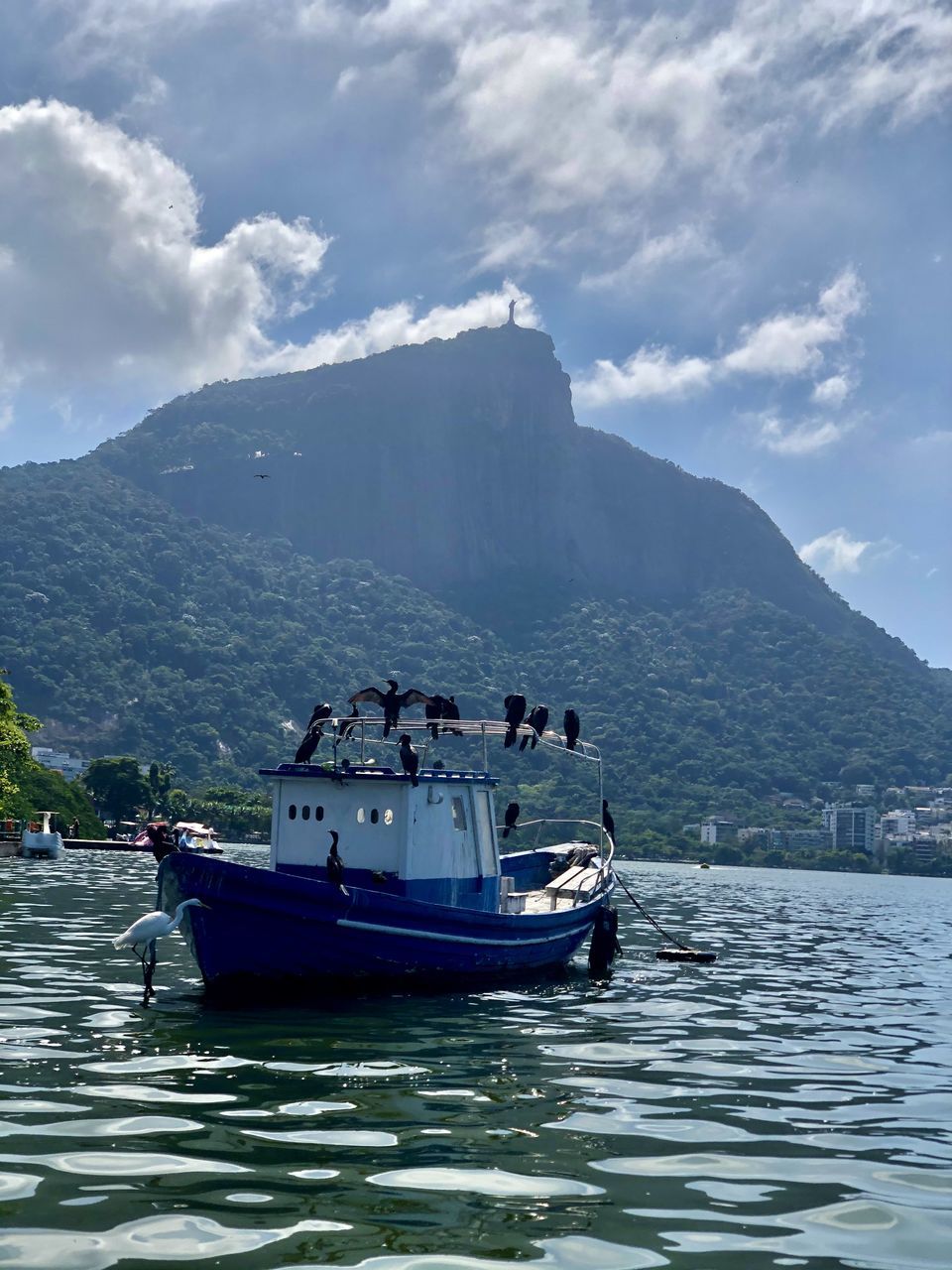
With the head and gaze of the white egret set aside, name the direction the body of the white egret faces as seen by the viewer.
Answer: to the viewer's right

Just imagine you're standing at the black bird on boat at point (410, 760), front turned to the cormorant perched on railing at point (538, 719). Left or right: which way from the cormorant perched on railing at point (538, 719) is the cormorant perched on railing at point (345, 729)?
left

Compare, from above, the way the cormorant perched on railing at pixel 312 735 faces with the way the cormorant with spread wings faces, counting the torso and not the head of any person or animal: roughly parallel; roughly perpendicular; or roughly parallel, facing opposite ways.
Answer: roughly perpendicular

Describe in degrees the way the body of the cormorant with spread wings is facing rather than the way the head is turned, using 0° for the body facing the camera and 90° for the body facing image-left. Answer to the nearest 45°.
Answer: approximately 0°

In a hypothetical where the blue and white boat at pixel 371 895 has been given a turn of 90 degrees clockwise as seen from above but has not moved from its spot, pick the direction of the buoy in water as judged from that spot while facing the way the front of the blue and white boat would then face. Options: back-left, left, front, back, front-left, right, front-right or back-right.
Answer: right

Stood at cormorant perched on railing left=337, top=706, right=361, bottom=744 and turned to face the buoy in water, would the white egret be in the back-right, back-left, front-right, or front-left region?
back-right
